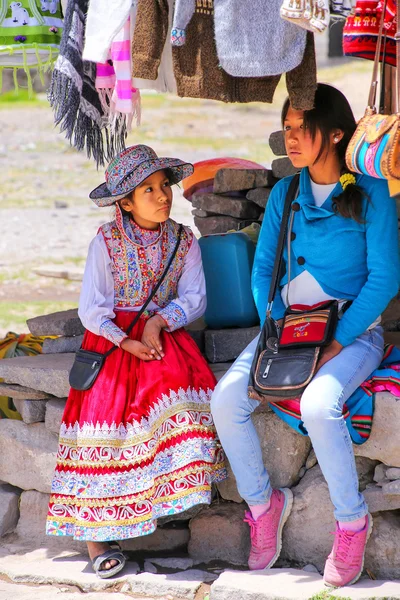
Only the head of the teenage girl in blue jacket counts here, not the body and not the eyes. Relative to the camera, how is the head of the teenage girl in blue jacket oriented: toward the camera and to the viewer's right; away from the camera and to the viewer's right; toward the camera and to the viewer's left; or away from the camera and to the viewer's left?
toward the camera and to the viewer's left

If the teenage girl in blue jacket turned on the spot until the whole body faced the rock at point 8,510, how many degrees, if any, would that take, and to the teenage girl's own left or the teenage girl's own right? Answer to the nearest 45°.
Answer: approximately 45° to the teenage girl's own right

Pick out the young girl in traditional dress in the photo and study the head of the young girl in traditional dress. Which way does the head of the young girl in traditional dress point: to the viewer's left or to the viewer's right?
to the viewer's right

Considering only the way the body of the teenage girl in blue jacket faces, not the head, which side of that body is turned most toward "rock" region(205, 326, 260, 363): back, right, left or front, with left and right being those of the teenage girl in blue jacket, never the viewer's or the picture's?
right

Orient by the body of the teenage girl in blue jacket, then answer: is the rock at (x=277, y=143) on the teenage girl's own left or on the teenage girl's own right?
on the teenage girl's own right

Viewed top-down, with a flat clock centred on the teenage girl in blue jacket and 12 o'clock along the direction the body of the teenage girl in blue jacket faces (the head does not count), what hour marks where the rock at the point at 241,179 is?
The rock is roughly at 4 o'clock from the teenage girl in blue jacket.

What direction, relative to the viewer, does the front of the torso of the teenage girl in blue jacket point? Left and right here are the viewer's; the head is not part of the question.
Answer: facing the viewer and to the left of the viewer
